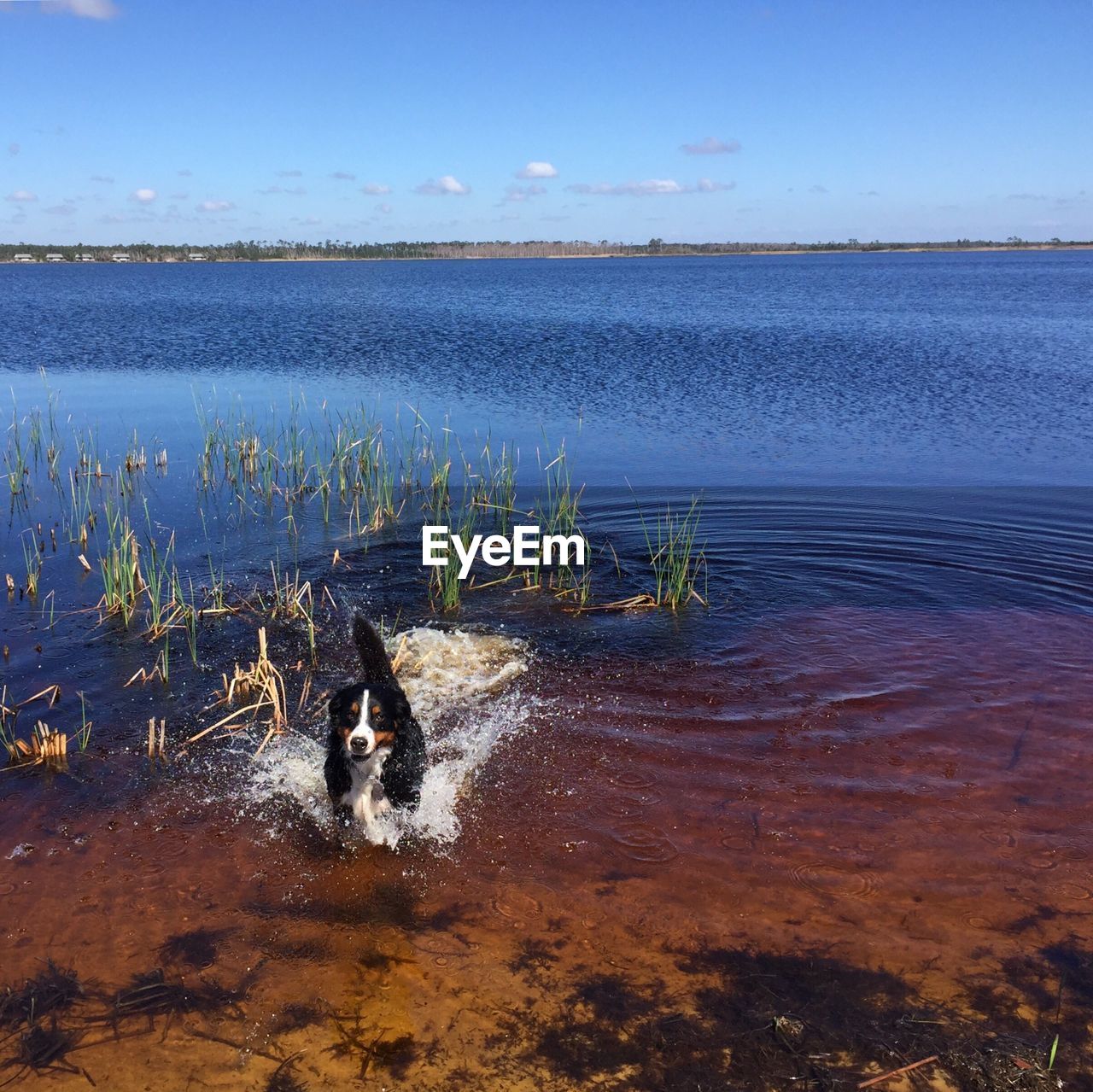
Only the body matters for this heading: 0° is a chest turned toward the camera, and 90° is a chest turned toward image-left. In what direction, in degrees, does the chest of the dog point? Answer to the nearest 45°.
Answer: approximately 0°

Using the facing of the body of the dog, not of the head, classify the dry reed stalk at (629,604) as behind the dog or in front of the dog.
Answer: behind

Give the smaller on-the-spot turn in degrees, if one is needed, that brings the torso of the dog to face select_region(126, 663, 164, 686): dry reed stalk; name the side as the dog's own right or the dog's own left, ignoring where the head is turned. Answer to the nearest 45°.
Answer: approximately 135° to the dog's own right

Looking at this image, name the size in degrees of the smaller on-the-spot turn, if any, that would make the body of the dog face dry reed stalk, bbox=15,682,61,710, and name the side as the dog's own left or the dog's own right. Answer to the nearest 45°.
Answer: approximately 135° to the dog's own right
